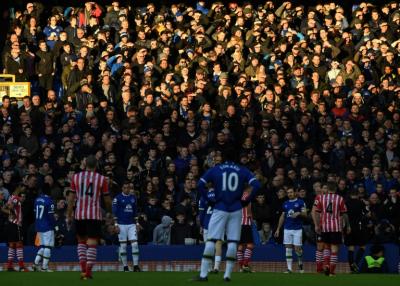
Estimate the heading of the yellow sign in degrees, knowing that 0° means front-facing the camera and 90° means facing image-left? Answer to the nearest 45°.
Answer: approximately 0°
